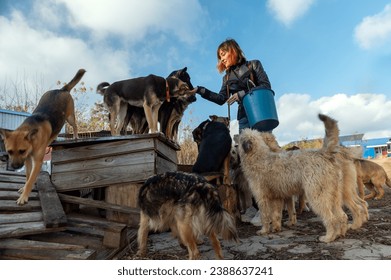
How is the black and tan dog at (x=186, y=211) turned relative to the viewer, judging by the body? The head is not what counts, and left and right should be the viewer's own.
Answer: facing away from the viewer and to the left of the viewer

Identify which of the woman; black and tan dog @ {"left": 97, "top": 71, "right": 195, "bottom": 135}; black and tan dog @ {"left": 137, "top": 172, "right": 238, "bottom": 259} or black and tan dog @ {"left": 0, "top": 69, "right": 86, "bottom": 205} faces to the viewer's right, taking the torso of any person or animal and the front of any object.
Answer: black and tan dog @ {"left": 97, "top": 71, "right": 195, "bottom": 135}

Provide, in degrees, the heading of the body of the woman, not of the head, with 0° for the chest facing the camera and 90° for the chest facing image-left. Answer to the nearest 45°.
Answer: approximately 45°

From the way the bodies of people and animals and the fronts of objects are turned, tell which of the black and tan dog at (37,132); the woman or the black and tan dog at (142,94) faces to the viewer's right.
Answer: the black and tan dog at (142,94)

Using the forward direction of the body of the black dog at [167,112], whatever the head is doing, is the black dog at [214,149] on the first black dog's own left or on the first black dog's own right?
on the first black dog's own right

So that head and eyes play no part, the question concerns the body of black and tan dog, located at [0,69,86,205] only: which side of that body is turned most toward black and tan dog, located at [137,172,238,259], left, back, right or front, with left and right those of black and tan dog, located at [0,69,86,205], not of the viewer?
left

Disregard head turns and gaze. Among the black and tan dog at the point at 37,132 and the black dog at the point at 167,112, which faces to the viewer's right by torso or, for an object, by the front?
the black dog

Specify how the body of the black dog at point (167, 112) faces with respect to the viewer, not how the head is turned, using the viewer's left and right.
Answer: facing to the right of the viewer

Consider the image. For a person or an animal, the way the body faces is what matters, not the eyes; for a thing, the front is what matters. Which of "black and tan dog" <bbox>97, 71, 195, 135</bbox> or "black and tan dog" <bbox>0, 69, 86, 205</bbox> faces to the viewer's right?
"black and tan dog" <bbox>97, 71, 195, 135</bbox>

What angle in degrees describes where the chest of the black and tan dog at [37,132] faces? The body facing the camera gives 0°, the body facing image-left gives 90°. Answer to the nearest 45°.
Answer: approximately 45°

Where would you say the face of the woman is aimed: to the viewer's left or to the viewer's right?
to the viewer's left

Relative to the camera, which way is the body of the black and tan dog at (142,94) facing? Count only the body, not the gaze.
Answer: to the viewer's right

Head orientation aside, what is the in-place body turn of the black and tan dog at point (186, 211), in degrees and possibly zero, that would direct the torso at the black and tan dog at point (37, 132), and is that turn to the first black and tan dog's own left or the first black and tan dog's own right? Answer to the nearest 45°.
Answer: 0° — it already faces it
